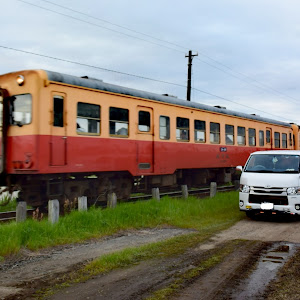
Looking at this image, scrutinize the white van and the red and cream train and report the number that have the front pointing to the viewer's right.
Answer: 0

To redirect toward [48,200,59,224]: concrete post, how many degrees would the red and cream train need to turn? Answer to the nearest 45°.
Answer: approximately 45° to its left

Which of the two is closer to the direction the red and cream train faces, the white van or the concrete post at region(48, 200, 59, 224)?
the concrete post

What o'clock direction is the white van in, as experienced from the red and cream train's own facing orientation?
The white van is roughly at 8 o'clock from the red and cream train.

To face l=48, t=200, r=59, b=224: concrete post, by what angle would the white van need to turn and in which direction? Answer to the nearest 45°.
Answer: approximately 45° to its right

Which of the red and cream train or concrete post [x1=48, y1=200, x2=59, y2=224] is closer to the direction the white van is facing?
the concrete post

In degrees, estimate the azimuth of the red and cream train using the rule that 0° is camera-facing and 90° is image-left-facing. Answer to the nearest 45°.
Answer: approximately 45°
